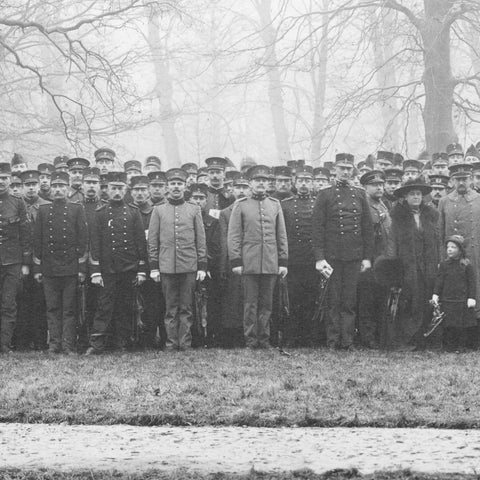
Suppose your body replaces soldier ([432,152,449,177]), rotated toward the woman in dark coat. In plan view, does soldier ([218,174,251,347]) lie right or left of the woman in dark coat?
right

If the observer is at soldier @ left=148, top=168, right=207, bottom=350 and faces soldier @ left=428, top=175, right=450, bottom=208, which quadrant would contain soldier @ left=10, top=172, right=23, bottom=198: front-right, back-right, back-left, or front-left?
back-left

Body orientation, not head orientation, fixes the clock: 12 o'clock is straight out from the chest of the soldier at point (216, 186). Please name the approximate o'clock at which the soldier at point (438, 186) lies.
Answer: the soldier at point (438, 186) is roughly at 9 o'clock from the soldier at point (216, 186).

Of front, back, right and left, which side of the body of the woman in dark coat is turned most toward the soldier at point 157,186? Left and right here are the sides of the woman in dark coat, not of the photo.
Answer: right

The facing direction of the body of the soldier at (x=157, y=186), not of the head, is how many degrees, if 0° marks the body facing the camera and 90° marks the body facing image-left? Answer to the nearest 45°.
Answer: approximately 0°

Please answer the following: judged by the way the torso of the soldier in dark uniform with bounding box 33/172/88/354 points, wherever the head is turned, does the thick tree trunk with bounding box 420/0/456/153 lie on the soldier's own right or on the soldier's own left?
on the soldier's own left

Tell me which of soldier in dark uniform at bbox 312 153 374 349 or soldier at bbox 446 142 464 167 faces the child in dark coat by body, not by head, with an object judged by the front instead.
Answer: the soldier
